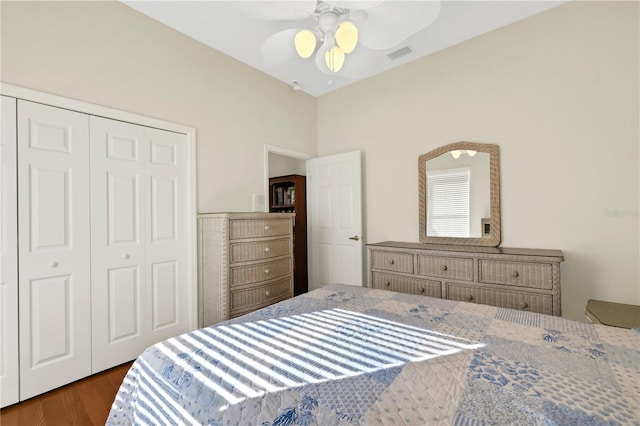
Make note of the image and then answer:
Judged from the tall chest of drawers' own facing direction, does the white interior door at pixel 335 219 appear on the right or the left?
on its left

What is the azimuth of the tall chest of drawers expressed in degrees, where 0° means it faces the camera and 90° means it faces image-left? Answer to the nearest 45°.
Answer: approximately 315°

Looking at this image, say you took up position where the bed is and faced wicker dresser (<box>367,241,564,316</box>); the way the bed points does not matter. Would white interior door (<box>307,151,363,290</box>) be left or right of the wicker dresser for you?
left

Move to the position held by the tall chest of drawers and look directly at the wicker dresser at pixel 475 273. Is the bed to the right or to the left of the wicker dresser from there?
right
